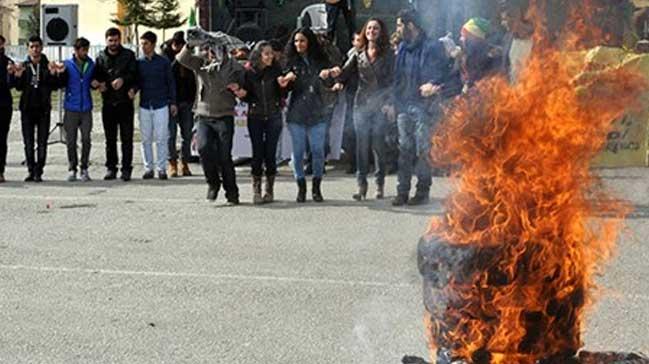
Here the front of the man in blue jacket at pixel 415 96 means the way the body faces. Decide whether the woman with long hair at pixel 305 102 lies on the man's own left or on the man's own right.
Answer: on the man's own right

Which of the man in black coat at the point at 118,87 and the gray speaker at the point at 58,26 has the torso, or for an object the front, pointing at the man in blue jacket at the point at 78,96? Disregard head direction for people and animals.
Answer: the gray speaker

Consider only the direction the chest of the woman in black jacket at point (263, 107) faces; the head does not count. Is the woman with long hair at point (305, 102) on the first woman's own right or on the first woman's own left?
on the first woman's own left

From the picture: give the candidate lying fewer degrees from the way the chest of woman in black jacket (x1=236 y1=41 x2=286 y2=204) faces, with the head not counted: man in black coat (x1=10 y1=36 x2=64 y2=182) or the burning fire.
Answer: the burning fire

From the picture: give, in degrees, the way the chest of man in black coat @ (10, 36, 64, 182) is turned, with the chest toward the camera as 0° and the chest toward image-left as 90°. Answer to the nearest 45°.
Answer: approximately 0°

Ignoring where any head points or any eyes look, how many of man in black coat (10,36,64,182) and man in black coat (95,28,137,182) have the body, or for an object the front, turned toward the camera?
2

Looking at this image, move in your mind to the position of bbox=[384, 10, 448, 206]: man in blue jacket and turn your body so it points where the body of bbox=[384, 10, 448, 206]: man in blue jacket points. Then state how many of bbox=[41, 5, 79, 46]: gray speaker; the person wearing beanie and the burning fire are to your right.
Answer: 1

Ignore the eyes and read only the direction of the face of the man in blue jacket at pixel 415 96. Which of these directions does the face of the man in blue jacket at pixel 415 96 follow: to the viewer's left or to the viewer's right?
to the viewer's left

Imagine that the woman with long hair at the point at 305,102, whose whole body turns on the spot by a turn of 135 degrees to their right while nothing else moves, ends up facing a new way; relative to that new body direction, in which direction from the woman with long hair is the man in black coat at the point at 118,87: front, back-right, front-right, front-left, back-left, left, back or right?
front
